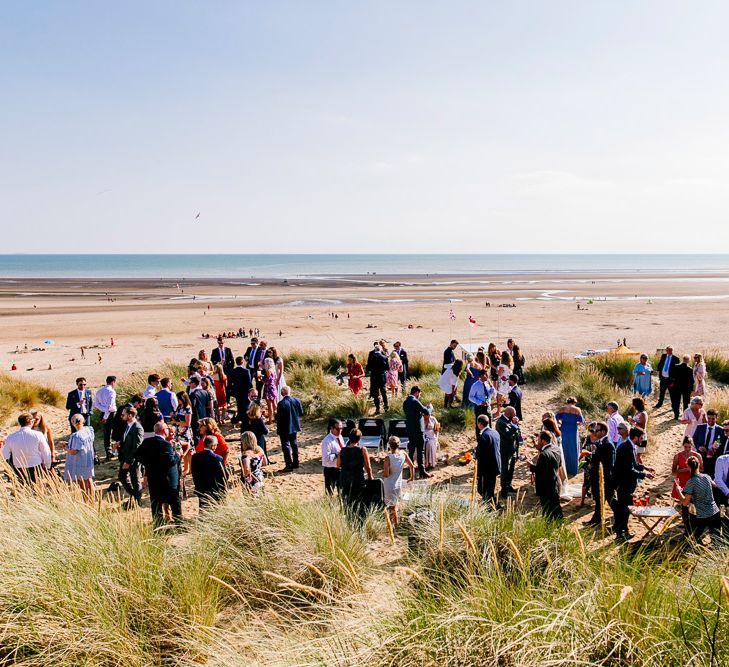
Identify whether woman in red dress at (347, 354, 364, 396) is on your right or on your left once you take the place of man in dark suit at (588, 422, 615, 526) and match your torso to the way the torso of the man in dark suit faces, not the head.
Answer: on your right

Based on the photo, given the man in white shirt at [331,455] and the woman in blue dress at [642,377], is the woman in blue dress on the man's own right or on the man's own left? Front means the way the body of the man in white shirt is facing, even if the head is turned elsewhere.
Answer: on the man's own left

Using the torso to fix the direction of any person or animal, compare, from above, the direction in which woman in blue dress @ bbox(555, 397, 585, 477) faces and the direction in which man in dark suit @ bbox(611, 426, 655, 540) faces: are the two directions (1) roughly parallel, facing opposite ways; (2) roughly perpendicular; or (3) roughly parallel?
roughly perpendicular

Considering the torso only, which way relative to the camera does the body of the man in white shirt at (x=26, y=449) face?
away from the camera
